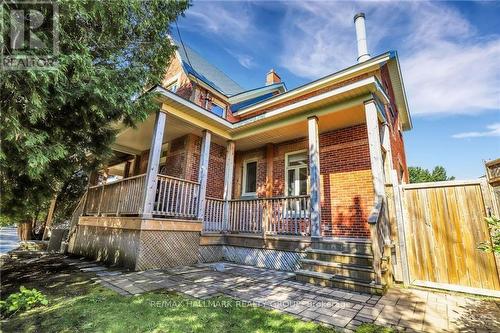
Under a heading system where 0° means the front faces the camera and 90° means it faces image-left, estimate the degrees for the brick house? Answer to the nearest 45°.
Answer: approximately 45°

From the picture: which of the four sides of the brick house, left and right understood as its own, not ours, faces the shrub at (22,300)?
front

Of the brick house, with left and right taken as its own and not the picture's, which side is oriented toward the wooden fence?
left

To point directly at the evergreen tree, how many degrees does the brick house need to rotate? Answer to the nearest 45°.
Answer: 0° — it already faces it

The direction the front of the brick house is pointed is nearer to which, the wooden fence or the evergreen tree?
the evergreen tree

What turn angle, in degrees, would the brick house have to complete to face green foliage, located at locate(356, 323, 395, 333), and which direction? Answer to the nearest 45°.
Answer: approximately 45° to its left

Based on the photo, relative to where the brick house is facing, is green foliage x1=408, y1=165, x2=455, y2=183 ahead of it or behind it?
behind

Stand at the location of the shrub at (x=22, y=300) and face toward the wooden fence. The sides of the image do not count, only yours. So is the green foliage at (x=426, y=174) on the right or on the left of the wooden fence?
left

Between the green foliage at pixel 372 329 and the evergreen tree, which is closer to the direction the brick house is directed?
the evergreen tree
